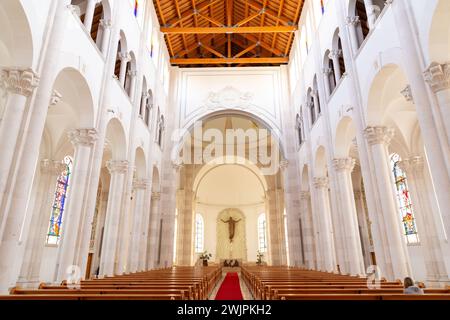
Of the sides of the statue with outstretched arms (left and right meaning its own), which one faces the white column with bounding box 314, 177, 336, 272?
front

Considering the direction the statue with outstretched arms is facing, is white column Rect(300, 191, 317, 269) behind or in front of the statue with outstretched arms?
in front

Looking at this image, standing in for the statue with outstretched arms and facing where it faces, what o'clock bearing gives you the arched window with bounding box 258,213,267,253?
The arched window is roughly at 9 o'clock from the statue with outstretched arms.

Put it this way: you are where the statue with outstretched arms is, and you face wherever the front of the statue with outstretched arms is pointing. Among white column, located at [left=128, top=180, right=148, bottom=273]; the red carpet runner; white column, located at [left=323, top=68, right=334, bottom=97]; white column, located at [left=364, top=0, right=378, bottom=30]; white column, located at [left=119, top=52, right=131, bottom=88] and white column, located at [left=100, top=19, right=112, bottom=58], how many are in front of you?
6

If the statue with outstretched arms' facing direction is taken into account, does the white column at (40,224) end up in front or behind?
in front

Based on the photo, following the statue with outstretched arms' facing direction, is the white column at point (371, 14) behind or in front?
in front

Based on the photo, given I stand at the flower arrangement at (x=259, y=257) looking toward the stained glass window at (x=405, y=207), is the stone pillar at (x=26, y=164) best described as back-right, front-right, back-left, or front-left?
front-right

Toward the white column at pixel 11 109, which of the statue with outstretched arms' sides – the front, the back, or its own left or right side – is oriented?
front

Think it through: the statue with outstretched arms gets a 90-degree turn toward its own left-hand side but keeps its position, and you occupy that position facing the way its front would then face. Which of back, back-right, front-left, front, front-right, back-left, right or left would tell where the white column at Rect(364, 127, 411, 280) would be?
right

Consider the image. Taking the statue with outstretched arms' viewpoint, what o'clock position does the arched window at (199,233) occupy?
The arched window is roughly at 3 o'clock from the statue with outstretched arms.

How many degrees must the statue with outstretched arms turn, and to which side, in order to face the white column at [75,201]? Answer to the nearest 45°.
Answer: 0° — it already faces it

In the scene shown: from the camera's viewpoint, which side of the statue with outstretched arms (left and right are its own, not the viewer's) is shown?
front

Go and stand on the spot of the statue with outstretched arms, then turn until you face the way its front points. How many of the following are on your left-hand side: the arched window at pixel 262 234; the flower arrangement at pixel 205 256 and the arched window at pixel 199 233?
1
